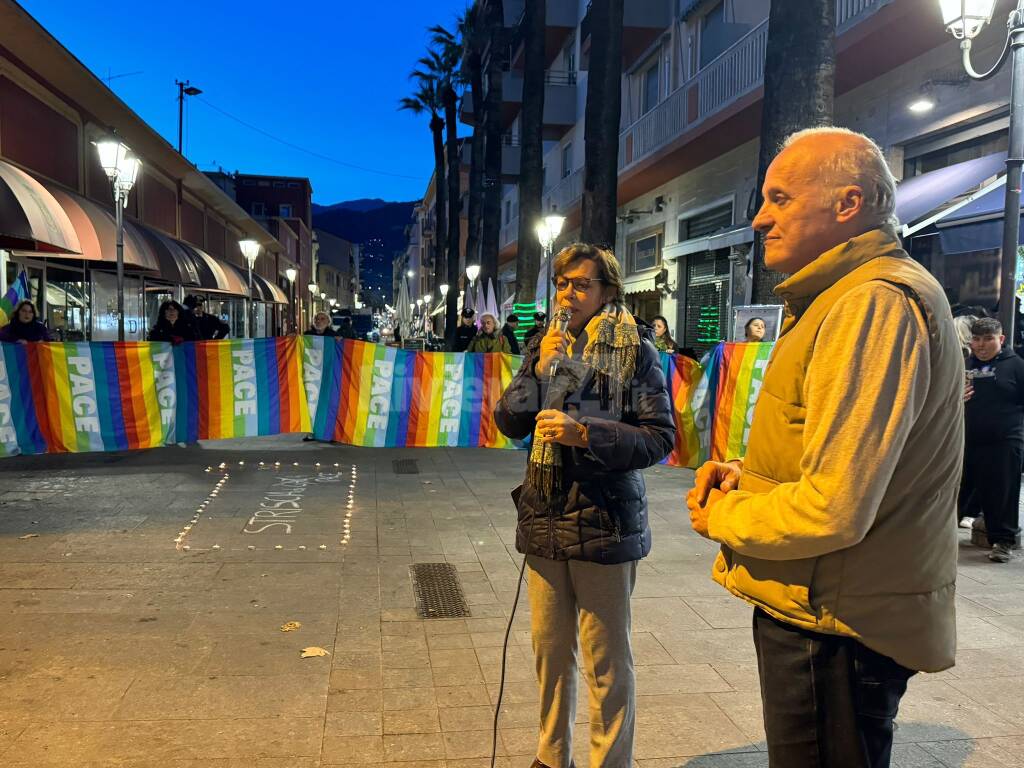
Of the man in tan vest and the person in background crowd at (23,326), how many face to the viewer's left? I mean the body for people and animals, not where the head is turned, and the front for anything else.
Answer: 1

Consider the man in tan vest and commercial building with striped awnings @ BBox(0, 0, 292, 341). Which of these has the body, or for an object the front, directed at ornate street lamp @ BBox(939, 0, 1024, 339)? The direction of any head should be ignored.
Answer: the commercial building with striped awnings

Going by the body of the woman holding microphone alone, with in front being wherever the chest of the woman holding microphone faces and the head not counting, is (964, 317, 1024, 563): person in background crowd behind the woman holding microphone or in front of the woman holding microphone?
behind

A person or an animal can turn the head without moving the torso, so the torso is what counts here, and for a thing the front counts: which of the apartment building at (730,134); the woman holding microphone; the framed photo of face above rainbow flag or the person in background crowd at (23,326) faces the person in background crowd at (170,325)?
the apartment building

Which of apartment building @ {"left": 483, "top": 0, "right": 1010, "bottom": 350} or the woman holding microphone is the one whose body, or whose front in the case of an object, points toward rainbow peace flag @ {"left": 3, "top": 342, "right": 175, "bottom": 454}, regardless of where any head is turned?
the apartment building

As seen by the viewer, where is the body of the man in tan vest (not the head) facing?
to the viewer's left

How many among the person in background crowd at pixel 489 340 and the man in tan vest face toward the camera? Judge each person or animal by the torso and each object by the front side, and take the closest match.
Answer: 1

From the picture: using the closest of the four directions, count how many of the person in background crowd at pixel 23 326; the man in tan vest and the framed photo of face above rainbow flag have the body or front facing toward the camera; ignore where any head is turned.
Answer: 2

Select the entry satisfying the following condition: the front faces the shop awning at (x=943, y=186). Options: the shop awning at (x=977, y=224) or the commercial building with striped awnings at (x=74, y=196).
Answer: the commercial building with striped awnings

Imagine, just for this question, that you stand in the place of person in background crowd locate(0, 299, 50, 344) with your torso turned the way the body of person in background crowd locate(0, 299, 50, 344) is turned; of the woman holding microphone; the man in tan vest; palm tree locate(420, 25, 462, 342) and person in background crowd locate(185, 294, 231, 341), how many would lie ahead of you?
2
